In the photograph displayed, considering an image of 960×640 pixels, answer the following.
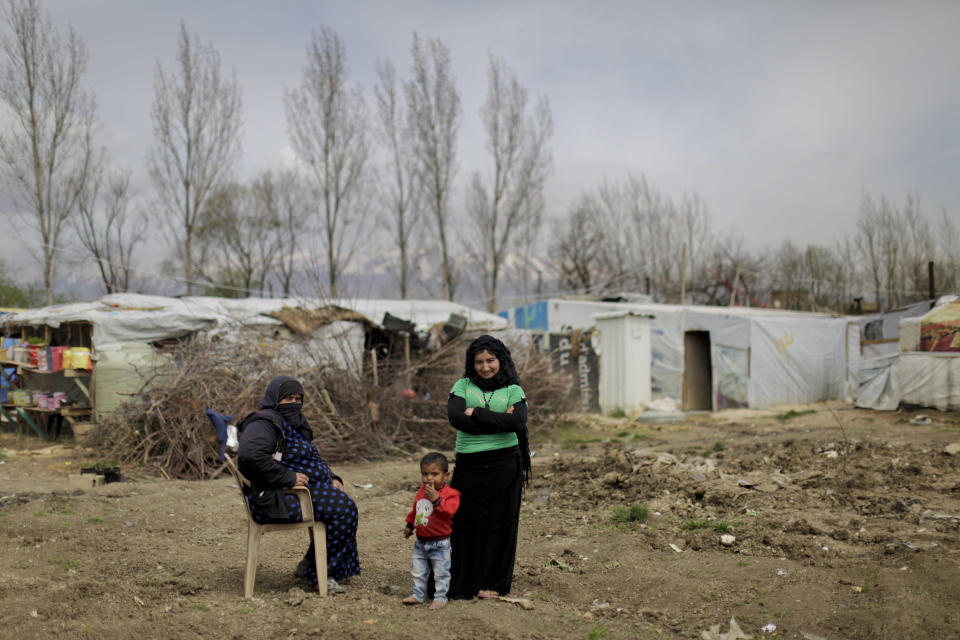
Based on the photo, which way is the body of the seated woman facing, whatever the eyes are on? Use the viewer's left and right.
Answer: facing the viewer and to the right of the viewer

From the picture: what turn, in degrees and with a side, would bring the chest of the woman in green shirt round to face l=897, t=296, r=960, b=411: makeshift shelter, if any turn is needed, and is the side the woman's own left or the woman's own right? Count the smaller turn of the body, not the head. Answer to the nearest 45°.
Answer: approximately 135° to the woman's own left

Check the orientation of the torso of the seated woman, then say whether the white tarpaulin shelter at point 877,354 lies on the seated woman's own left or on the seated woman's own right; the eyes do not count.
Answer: on the seated woman's own left

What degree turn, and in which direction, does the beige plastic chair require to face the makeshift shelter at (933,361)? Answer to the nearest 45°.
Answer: approximately 45° to its left

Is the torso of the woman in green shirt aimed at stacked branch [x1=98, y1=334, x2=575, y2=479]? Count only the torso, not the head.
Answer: no

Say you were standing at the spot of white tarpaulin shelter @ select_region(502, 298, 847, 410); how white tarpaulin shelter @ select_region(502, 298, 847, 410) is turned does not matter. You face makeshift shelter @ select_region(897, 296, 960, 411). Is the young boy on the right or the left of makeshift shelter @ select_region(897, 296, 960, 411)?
right

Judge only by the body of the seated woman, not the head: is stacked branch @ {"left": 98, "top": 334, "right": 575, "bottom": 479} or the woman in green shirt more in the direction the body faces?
the woman in green shirt

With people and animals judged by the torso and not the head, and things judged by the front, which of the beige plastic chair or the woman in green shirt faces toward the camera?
the woman in green shirt

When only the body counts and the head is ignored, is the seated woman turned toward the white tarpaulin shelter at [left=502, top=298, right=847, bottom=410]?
no

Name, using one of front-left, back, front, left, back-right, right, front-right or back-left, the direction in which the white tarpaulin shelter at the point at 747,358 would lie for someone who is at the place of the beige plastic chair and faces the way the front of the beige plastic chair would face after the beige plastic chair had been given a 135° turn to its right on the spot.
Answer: back

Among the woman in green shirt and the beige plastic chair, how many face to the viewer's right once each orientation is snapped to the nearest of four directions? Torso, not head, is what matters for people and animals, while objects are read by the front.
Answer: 1

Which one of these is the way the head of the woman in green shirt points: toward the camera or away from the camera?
toward the camera

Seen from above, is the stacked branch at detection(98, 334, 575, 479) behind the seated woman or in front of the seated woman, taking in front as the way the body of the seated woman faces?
behind

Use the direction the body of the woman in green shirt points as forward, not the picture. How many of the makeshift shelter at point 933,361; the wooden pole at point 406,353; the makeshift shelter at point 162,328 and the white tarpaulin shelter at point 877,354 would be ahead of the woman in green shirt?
0

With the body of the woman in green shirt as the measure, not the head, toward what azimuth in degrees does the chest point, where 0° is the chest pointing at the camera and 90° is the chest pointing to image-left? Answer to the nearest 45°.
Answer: approximately 0°

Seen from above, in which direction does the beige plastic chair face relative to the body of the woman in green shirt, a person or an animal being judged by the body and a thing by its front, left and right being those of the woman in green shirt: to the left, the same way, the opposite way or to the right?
to the left
